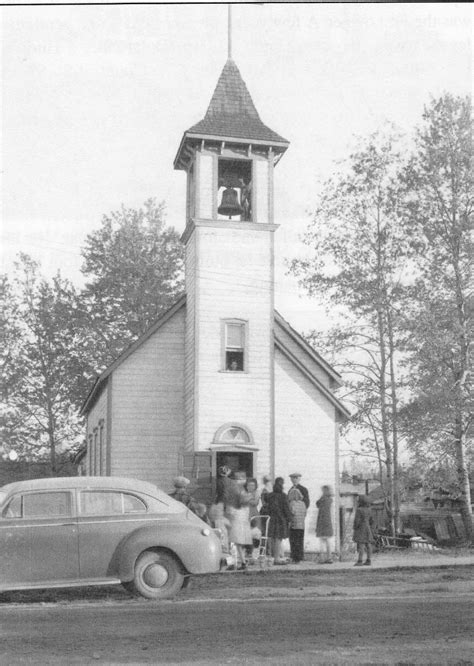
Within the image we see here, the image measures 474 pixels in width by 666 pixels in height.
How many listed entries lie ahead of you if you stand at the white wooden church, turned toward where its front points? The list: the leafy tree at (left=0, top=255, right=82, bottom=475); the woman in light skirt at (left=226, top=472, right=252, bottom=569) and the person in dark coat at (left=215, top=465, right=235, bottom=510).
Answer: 2

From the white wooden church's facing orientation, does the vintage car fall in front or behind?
in front

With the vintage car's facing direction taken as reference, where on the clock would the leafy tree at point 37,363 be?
The leafy tree is roughly at 3 o'clock from the vintage car.

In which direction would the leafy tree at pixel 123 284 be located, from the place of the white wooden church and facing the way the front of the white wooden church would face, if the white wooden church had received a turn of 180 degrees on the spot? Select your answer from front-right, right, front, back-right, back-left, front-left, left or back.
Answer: front

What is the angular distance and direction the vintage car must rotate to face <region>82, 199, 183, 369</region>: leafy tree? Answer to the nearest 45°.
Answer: approximately 90° to its right

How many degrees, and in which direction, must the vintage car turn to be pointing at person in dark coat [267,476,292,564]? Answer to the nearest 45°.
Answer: approximately 135° to its right

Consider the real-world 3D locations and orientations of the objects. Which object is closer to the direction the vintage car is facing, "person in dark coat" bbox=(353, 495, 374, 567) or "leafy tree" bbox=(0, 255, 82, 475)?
the leafy tree

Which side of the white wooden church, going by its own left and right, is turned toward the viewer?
front

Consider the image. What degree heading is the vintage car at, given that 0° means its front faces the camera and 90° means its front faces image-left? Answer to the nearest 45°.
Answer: approximately 90°

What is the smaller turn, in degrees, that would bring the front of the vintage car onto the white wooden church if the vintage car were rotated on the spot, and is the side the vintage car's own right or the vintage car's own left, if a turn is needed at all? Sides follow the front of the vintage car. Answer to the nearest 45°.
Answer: approximately 90° to the vintage car's own right

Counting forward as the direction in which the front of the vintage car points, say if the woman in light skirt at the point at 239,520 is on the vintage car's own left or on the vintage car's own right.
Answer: on the vintage car's own right

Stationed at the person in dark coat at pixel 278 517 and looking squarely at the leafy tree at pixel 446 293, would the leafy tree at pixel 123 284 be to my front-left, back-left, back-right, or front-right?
front-left

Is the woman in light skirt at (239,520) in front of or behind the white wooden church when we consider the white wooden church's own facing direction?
in front

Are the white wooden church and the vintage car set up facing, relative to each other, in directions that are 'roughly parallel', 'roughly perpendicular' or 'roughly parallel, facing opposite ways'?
roughly perpendicular

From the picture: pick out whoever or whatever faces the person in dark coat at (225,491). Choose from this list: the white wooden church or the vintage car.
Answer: the white wooden church

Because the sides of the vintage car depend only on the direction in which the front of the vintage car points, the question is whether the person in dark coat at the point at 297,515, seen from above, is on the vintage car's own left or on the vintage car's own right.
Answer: on the vintage car's own right
